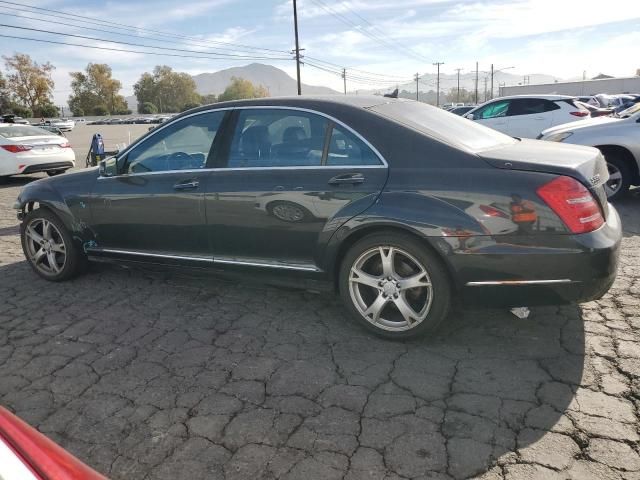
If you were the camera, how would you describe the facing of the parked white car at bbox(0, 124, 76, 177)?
facing away from the viewer and to the left of the viewer

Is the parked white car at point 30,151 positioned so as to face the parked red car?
no

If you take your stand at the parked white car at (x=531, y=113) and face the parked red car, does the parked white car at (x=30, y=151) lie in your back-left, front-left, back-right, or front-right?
front-right

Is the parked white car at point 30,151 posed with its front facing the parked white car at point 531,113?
no

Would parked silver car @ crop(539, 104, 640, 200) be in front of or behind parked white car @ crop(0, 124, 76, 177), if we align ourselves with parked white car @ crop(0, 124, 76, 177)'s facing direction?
behind

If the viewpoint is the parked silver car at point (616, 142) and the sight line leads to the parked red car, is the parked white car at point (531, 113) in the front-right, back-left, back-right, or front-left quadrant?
back-right

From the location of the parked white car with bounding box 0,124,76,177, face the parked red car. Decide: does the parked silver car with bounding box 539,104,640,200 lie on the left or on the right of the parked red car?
left
